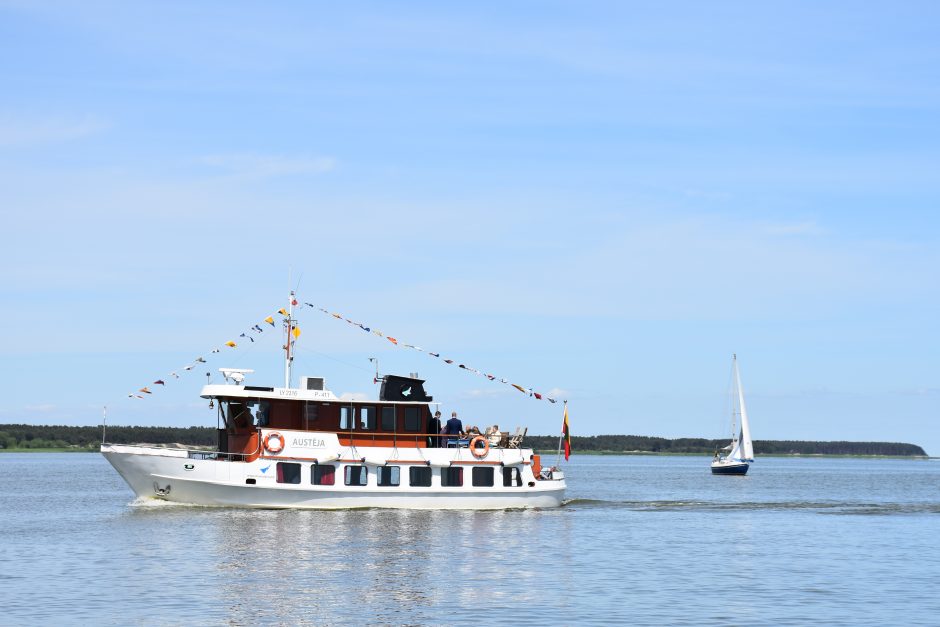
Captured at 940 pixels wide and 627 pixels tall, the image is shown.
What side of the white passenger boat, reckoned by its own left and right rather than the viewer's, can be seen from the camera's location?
left
